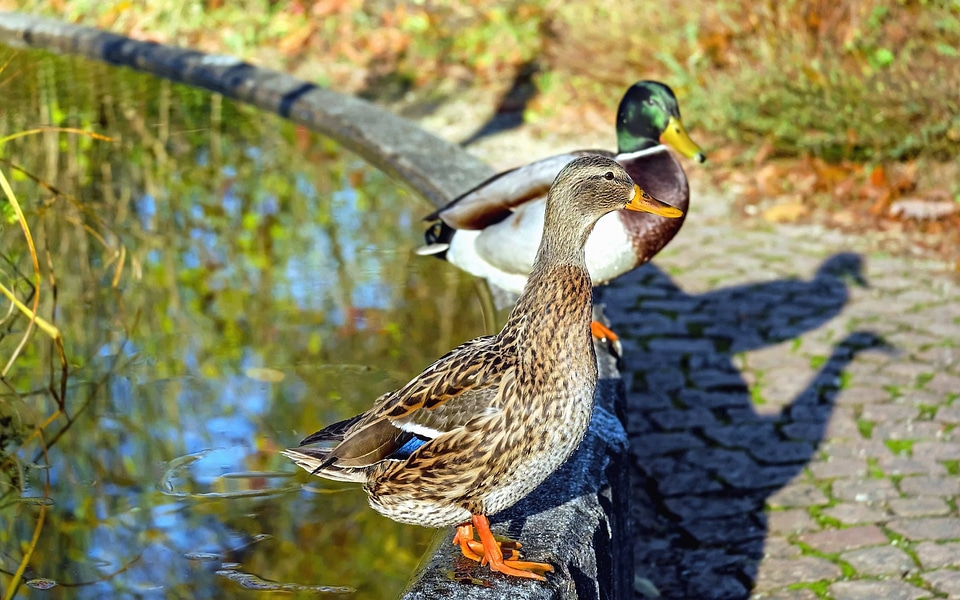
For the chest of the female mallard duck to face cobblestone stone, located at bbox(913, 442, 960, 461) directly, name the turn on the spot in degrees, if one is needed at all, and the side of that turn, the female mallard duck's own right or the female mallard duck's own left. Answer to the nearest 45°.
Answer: approximately 45° to the female mallard duck's own left

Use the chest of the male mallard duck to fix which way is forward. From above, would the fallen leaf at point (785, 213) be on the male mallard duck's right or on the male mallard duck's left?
on the male mallard duck's left

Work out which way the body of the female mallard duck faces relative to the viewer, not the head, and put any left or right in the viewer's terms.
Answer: facing to the right of the viewer

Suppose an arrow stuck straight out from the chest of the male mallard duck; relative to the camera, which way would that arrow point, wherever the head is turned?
to the viewer's right

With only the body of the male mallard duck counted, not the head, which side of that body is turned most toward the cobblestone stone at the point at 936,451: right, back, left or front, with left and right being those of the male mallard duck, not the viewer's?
front

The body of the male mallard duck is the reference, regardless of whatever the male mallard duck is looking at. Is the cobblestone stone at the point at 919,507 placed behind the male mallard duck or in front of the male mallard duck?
in front

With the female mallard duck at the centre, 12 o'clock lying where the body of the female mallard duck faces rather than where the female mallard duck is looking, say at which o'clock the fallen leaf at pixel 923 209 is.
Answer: The fallen leaf is roughly at 10 o'clock from the female mallard duck.

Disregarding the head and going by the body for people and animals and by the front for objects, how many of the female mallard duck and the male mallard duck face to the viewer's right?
2
